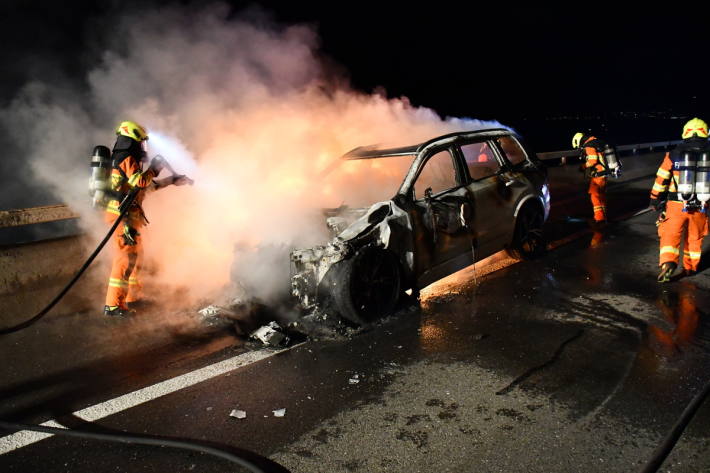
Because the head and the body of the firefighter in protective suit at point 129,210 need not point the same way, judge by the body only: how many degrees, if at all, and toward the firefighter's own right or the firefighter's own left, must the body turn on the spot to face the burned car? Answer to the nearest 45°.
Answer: approximately 45° to the firefighter's own right

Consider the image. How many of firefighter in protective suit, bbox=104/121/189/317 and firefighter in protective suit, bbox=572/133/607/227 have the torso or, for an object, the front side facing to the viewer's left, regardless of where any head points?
1

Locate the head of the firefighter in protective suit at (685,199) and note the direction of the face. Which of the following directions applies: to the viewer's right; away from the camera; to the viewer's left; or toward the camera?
away from the camera

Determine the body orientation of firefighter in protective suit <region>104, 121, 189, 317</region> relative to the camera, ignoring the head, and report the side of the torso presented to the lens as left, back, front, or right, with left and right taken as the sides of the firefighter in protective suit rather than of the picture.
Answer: right

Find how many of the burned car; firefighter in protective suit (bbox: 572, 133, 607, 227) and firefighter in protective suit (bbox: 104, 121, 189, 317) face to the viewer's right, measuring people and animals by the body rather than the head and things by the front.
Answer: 1

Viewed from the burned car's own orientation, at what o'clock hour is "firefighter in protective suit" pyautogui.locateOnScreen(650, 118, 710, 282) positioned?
The firefighter in protective suit is roughly at 7 o'clock from the burned car.

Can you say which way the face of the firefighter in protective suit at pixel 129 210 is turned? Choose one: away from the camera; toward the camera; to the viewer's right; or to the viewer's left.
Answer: to the viewer's right

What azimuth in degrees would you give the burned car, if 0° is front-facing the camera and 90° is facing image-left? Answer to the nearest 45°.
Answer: approximately 45°

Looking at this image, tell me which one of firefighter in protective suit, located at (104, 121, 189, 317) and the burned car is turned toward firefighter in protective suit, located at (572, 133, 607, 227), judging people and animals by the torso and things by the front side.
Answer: firefighter in protective suit, located at (104, 121, 189, 317)

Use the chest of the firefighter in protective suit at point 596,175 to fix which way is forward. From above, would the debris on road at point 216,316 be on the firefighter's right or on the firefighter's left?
on the firefighter's left

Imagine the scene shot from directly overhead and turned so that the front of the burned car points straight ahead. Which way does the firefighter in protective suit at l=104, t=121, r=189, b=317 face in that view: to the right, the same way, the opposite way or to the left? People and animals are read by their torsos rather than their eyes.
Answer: the opposite way

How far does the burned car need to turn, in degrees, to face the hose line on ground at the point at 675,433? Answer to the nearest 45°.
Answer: approximately 90° to its left

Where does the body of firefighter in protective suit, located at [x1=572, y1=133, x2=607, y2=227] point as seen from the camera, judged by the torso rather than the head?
to the viewer's left

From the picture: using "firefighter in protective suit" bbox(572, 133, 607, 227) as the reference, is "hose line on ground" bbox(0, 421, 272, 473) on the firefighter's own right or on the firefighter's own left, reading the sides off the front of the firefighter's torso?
on the firefighter's own left
